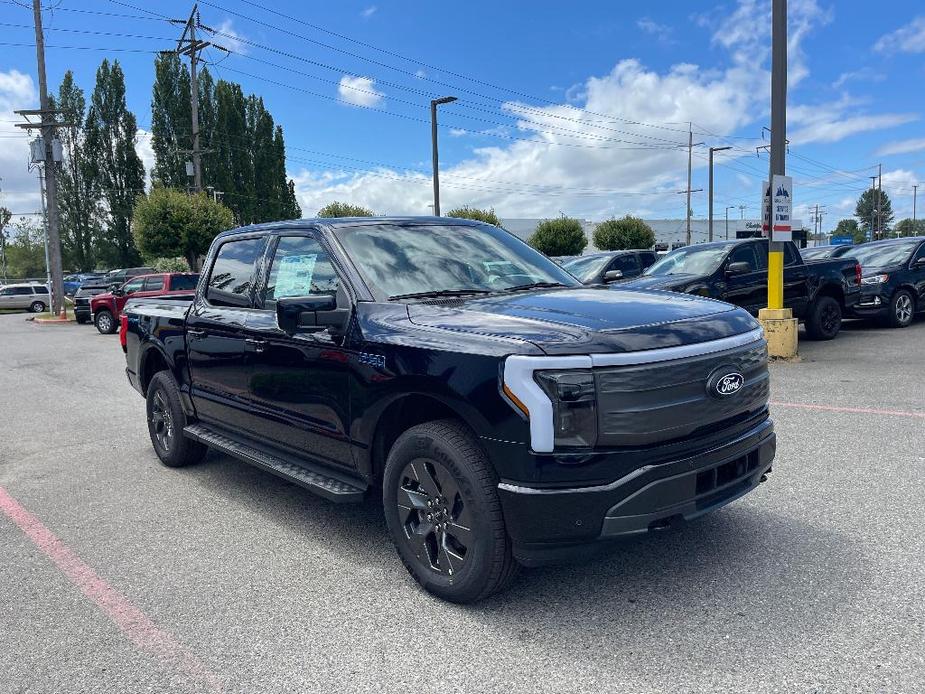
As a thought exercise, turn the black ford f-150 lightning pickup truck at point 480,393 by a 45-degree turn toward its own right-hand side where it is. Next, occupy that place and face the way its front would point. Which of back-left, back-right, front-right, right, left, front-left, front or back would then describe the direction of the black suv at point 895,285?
back-left

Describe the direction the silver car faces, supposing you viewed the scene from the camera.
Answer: facing to the left of the viewer

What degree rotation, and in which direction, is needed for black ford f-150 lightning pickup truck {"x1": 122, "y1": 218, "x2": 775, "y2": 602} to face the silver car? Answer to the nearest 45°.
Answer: approximately 180°

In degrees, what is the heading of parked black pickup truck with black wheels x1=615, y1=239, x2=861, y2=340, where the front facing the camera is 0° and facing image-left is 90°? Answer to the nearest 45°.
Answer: approximately 45°

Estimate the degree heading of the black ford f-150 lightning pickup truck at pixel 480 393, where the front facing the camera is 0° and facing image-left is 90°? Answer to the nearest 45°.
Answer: approximately 315°

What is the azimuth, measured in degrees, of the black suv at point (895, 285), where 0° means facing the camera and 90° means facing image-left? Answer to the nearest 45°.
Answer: approximately 45°

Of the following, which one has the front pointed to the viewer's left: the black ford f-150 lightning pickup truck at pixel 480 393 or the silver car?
the silver car
